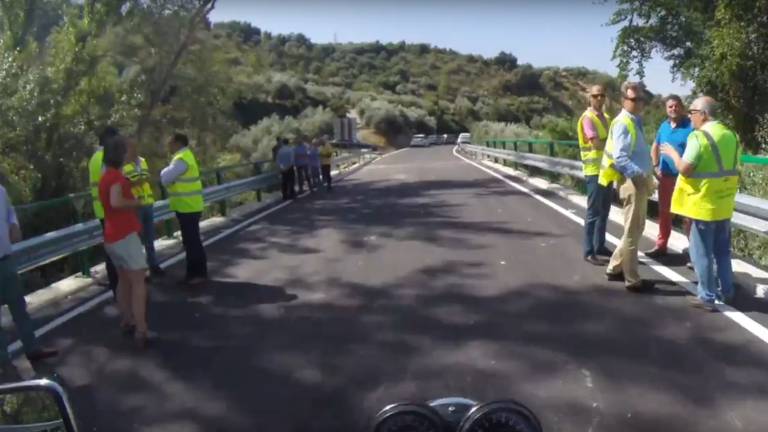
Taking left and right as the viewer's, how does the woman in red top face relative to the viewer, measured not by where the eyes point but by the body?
facing away from the viewer and to the right of the viewer

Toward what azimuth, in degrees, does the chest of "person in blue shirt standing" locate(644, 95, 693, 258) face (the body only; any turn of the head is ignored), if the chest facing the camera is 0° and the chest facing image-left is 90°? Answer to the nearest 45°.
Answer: approximately 0°

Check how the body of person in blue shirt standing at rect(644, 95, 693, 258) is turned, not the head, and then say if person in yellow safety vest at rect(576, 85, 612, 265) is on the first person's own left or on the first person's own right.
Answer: on the first person's own right

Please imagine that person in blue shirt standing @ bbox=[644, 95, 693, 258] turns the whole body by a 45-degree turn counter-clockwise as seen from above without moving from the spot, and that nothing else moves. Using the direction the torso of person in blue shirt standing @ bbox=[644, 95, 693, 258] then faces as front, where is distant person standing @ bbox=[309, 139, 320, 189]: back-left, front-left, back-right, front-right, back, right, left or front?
back

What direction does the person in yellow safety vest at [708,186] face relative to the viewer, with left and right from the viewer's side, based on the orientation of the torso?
facing away from the viewer and to the left of the viewer

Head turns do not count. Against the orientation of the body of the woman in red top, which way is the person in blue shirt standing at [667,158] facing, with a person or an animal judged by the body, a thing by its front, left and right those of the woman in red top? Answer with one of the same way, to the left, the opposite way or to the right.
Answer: the opposite way

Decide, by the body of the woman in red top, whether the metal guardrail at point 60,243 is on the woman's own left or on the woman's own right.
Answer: on the woman's own left

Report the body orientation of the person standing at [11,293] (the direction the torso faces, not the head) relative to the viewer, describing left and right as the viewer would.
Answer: facing to the right of the viewer

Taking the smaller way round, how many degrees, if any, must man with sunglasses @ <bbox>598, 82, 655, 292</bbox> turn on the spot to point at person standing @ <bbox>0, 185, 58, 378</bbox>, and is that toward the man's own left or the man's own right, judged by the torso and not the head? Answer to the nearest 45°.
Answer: approximately 90° to the man's own right

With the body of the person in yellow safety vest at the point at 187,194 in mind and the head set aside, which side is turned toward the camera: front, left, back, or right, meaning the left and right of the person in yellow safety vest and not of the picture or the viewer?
left
